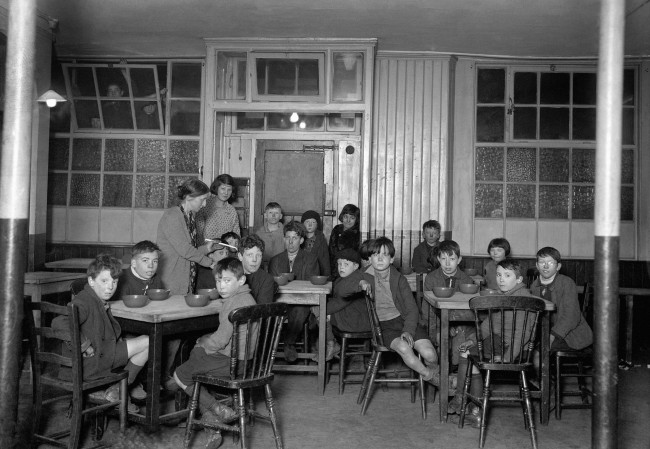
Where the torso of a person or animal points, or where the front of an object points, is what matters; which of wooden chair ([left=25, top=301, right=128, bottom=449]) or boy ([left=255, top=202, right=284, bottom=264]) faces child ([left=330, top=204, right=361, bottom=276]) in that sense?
the wooden chair

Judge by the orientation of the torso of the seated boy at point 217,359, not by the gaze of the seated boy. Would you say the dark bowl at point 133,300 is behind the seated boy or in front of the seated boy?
in front

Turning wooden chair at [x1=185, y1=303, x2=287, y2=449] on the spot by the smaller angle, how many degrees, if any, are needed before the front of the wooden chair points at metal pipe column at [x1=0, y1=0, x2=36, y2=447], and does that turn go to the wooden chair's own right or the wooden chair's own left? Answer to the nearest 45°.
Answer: approximately 90° to the wooden chair's own left

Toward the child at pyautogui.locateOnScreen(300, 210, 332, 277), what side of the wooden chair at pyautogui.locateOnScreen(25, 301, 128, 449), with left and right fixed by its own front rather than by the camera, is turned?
front

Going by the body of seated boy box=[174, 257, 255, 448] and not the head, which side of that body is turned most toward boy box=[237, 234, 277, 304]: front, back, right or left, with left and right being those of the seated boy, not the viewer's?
right

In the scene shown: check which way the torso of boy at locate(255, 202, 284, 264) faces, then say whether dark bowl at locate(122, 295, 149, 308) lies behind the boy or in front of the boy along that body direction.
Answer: in front

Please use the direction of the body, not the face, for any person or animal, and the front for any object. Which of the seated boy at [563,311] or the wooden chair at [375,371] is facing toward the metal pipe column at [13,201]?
the seated boy

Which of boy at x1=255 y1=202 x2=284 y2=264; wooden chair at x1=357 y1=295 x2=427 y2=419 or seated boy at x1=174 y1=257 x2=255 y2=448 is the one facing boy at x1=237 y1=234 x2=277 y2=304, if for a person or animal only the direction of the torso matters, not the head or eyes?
boy at x1=255 y1=202 x2=284 y2=264

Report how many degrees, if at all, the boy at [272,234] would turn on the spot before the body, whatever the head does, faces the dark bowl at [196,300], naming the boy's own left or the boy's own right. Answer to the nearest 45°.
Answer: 0° — they already face it

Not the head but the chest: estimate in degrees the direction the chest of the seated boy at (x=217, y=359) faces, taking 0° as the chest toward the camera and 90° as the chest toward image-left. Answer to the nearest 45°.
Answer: approximately 90°

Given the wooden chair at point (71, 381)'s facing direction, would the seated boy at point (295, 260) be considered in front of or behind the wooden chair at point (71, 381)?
in front

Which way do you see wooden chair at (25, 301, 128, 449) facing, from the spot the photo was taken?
facing away from the viewer and to the right of the viewer
